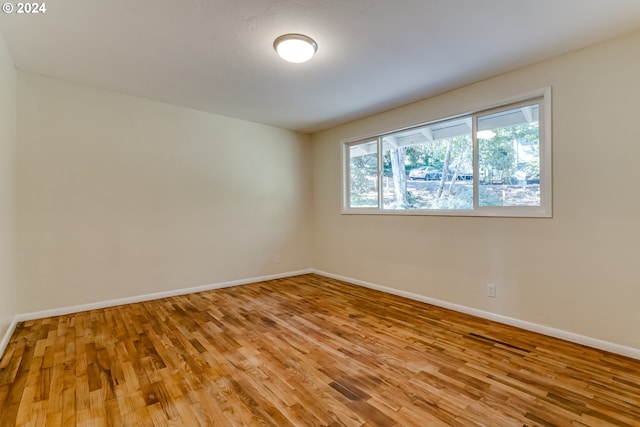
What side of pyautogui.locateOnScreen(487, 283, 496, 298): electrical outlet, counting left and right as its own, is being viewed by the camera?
front
